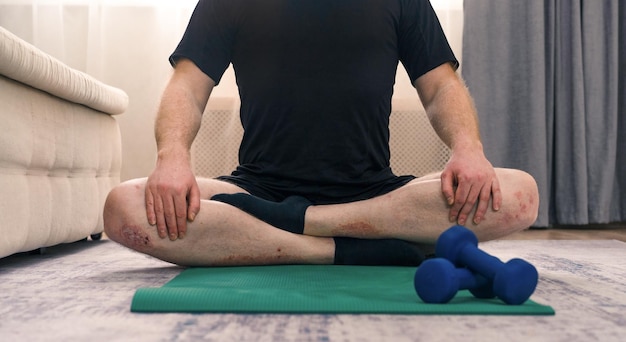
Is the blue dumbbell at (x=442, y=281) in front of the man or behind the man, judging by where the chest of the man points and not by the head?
in front

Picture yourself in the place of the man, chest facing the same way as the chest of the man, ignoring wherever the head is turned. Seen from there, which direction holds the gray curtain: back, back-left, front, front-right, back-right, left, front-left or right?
back-left

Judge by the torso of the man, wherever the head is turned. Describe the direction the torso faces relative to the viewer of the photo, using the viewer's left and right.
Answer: facing the viewer

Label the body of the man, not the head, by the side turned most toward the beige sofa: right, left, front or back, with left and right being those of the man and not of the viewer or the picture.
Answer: right
